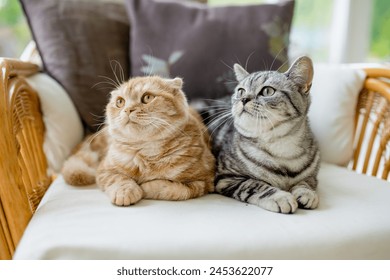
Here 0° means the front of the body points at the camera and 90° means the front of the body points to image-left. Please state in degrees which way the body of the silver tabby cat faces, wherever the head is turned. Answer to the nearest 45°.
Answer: approximately 315°

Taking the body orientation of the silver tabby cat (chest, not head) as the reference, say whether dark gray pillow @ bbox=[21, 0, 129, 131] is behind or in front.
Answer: behind
